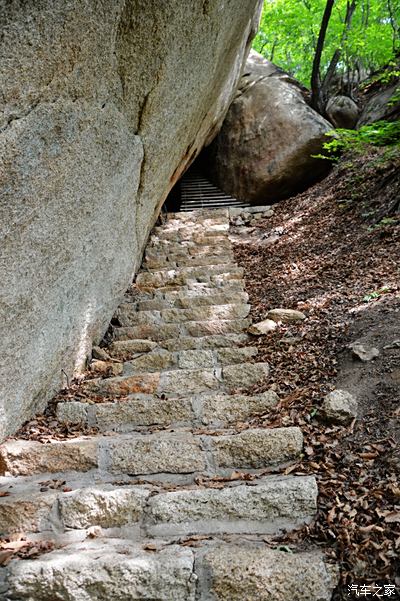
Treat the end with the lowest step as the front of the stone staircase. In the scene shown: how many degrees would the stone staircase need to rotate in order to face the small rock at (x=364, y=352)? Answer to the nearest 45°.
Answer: approximately 135° to its left

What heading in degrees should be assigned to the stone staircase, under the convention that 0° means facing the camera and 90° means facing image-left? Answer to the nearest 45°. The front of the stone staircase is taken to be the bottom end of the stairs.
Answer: approximately 0°

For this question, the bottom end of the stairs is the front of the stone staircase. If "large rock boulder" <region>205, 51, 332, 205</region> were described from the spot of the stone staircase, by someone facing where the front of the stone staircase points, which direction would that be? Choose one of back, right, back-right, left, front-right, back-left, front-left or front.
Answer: back

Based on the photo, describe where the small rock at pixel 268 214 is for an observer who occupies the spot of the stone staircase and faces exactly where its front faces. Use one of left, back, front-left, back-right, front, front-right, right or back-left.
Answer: back

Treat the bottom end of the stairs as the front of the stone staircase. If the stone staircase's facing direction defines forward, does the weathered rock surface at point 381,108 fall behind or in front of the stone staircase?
behind

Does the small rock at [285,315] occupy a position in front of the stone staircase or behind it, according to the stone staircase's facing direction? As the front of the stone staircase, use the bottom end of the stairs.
behind
